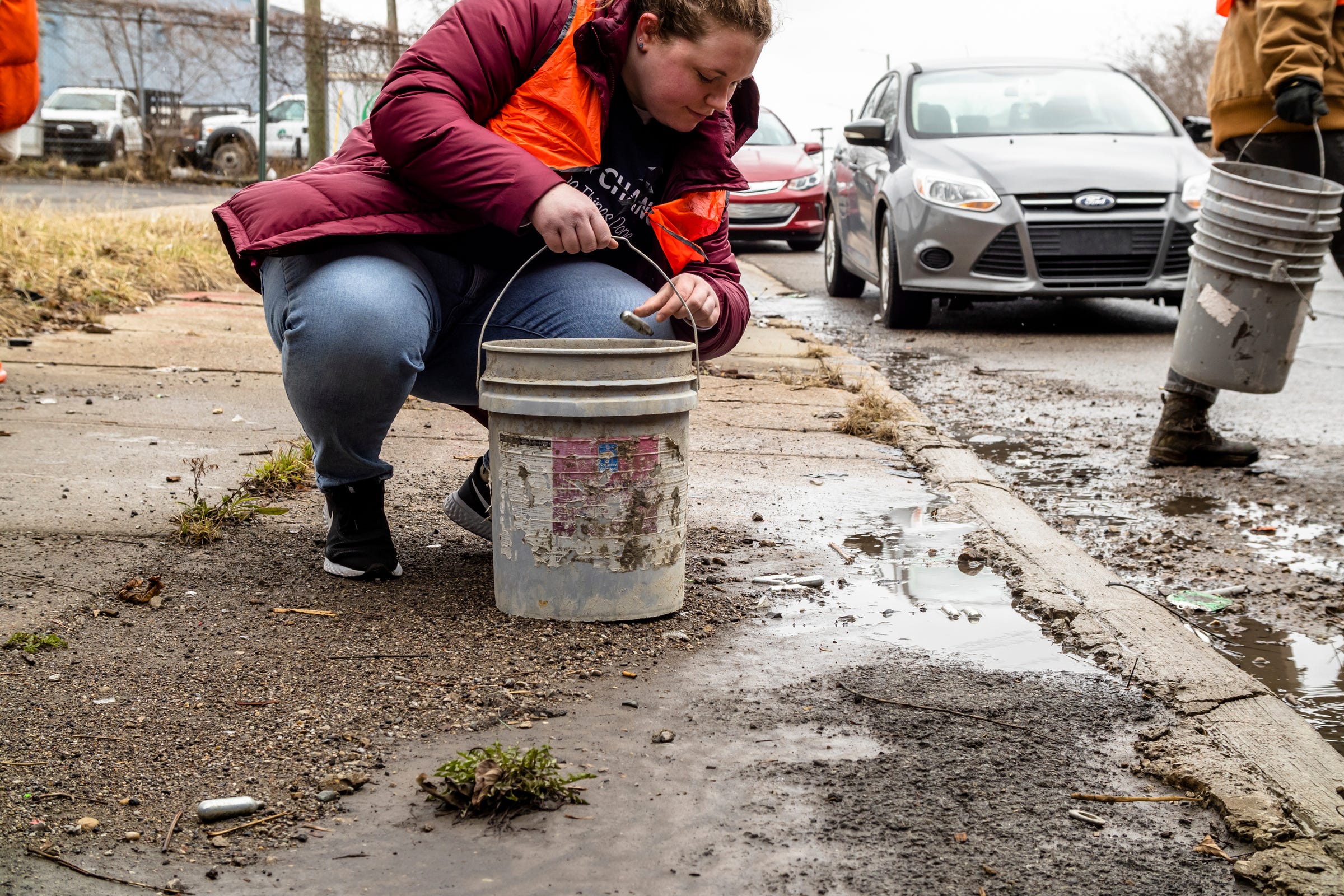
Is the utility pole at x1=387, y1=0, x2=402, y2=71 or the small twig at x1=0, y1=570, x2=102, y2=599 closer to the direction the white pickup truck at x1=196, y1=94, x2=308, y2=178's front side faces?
the small twig

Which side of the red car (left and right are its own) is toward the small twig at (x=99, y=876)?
front

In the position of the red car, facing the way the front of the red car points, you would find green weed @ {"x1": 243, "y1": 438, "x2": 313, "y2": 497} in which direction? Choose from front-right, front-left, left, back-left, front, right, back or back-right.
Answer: front

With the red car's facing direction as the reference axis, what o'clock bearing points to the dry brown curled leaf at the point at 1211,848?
The dry brown curled leaf is roughly at 12 o'clock from the red car.

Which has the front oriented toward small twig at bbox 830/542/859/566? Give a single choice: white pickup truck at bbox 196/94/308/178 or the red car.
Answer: the red car

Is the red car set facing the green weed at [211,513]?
yes

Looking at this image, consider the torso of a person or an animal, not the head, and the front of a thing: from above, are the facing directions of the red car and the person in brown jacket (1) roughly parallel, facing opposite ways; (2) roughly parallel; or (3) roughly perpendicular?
roughly perpendicular

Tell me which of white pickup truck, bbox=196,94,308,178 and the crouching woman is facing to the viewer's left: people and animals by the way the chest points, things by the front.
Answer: the white pickup truck

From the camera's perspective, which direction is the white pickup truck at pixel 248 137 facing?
to the viewer's left

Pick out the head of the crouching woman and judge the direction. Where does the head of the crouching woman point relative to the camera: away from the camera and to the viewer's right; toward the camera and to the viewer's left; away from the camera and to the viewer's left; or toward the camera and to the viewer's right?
toward the camera and to the viewer's right

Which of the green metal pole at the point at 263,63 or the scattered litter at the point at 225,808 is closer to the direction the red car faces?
the scattered litter

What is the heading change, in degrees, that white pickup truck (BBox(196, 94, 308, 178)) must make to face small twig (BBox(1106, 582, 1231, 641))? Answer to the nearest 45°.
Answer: approximately 90° to its left

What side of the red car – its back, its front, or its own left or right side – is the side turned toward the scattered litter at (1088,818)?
front
